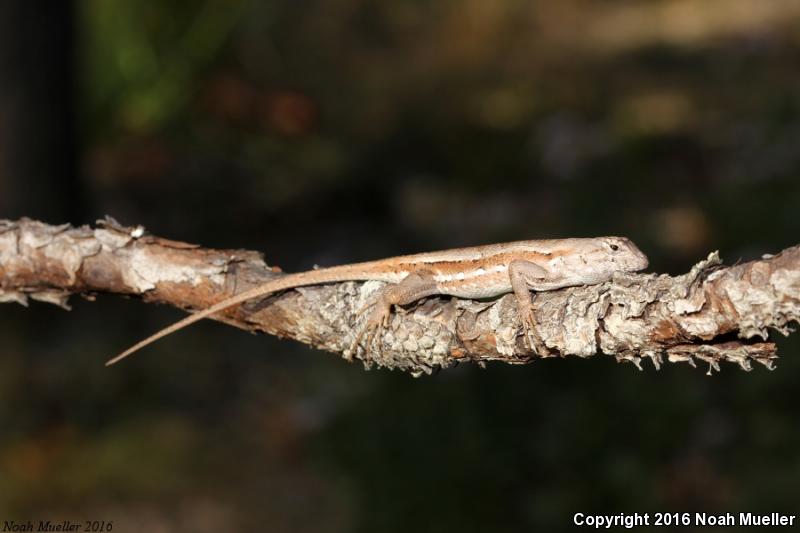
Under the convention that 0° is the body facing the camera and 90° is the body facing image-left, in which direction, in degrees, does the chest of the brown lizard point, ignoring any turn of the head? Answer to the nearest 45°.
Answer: approximately 270°
